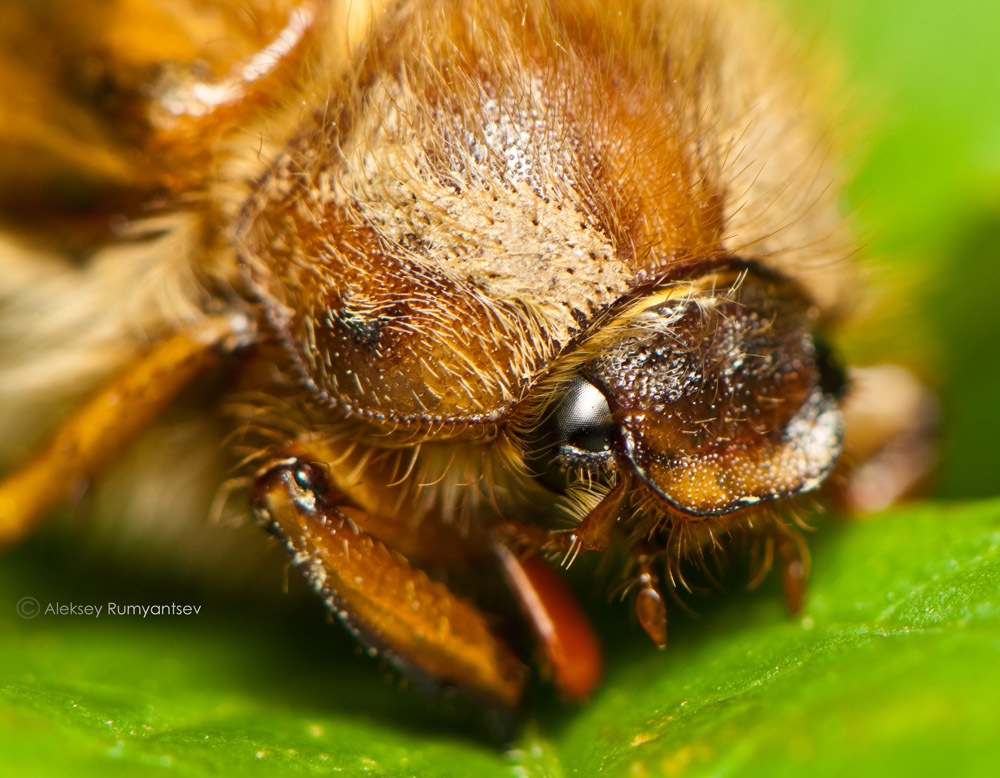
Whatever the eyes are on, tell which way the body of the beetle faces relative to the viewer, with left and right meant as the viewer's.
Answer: facing the viewer and to the right of the viewer
